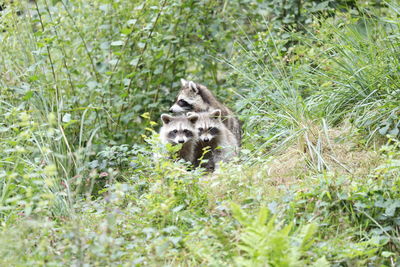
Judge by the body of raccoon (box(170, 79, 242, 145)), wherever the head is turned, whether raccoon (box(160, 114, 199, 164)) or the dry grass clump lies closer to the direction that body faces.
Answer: the raccoon

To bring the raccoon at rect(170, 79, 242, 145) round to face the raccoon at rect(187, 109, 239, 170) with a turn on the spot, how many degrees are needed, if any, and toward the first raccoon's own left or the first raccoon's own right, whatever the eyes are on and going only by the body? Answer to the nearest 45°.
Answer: approximately 90° to the first raccoon's own left

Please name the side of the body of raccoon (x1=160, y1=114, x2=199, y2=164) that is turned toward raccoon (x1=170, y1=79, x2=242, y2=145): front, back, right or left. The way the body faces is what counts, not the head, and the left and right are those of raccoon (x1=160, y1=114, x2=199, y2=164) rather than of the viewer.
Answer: back

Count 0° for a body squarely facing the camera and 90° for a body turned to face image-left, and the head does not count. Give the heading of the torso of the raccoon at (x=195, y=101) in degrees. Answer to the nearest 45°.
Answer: approximately 90°
